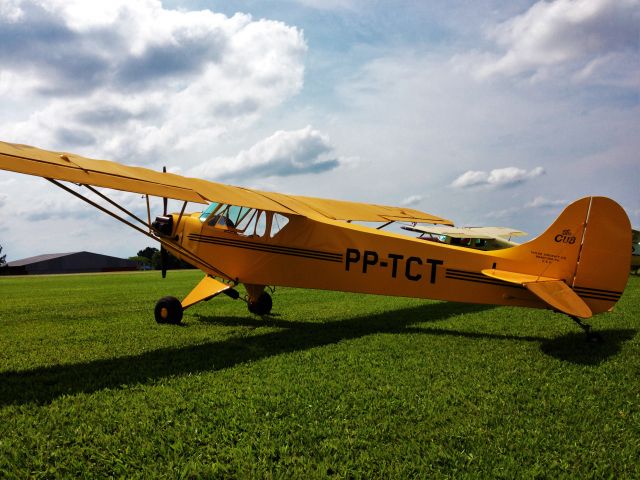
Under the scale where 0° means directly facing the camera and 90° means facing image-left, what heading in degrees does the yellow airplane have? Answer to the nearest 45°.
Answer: approximately 135°
